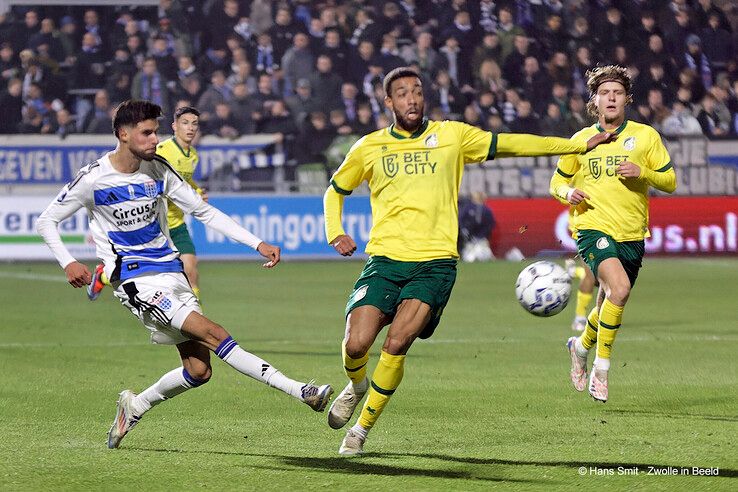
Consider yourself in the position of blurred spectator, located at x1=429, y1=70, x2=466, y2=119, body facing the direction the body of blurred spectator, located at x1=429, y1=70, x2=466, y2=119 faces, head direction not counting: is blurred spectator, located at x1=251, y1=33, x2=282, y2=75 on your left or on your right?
on your right

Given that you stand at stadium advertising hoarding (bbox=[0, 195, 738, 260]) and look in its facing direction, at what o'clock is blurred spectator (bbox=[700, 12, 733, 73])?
The blurred spectator is roughly at 8 o'clock from the stadium advertising hoarding.

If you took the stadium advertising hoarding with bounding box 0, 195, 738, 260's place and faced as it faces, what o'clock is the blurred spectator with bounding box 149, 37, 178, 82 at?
The blurred spectator is roughly at 4 o'clock from the stadium advertising hoarding.

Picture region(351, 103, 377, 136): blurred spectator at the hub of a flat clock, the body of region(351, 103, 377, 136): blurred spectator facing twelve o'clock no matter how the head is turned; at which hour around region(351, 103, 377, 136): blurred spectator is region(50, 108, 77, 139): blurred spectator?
region(50, 108, 77, 139): blurred spectator is roughly at 3 o'clock from region(351, 103, 377, 136): blurred spectator.

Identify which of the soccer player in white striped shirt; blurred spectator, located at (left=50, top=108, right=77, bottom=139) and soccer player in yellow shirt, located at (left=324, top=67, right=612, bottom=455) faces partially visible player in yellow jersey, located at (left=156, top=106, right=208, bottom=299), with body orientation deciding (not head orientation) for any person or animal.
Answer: the blurred spectator

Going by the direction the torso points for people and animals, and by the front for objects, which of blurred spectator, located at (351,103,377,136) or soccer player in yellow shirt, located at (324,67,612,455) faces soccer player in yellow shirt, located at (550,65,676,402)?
the blurred spectator

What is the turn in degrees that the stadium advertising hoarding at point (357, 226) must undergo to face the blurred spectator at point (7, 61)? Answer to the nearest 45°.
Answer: approximately 90° to its right

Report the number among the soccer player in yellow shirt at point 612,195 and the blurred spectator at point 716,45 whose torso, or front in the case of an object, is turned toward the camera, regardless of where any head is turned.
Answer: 2
